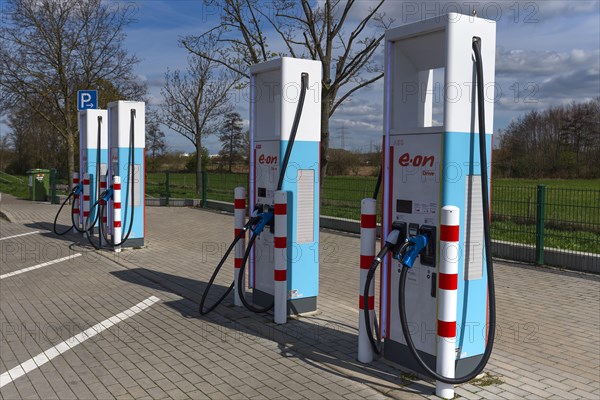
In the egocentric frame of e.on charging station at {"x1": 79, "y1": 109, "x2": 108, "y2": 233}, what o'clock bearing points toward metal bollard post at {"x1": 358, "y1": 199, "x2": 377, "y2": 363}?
The metal bollard post is roughly at 10 o'clock from the e.on charging station.

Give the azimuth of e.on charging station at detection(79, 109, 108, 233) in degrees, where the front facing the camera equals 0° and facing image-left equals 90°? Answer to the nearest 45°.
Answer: approximately 45°

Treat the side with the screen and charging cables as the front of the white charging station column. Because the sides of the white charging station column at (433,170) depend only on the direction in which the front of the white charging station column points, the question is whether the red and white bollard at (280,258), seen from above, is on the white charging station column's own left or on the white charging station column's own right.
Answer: on the white charging station column's own right

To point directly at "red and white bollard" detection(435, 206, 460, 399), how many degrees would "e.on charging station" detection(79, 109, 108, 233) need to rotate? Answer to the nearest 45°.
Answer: approximately 45° to its left

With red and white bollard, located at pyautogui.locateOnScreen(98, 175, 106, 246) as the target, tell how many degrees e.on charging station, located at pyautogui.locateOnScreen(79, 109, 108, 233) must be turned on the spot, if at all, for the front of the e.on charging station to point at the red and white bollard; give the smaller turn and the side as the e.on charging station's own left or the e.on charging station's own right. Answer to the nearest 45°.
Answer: approximately 45° to the e.on charging station's own left

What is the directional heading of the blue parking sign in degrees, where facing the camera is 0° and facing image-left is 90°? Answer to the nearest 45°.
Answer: approximately 0°

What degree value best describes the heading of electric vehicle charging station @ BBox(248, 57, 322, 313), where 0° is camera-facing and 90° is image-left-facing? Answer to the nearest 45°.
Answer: approximately 45°

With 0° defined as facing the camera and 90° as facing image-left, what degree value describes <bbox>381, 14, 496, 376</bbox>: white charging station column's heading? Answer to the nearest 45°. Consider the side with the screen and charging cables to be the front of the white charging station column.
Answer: approximately 45°

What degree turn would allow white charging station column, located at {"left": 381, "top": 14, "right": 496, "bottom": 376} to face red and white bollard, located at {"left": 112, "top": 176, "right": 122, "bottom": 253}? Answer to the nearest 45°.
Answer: approximately 90° to its right

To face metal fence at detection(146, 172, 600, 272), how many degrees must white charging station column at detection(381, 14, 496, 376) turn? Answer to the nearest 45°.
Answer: approximately 135° to its right
